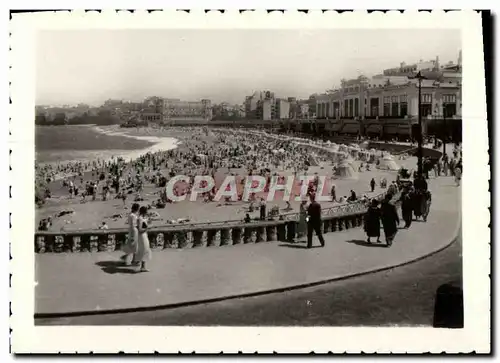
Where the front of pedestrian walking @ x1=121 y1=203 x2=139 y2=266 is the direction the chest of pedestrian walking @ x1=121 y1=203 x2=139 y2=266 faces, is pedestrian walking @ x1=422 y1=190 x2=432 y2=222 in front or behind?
in front

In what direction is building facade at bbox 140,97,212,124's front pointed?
toward the camera
